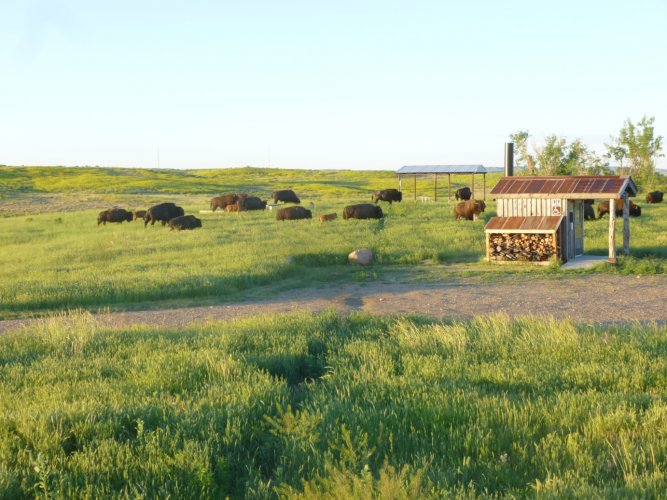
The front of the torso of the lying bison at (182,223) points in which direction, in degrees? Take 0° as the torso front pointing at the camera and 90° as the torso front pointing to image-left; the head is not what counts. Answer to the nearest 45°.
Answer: approximately 90°

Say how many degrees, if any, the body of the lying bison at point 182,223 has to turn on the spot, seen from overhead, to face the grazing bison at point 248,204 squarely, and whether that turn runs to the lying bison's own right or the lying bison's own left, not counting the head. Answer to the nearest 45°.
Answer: approximately 90° to the lying bison's own right

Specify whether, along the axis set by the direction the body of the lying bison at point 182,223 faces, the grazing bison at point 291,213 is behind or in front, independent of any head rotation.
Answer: behind

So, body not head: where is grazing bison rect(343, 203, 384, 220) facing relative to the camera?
to the viewer's left
